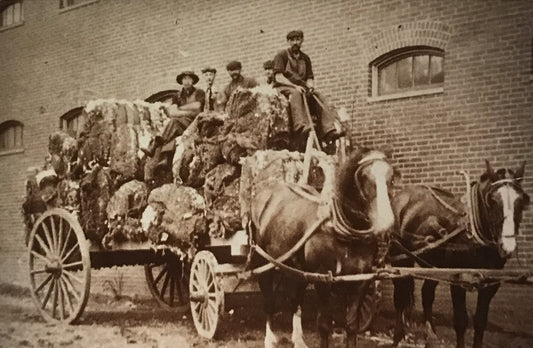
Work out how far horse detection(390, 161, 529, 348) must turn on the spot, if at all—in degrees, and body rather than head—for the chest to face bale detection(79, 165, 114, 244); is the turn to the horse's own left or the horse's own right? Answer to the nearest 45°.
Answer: approximately 135° to the horse's own right

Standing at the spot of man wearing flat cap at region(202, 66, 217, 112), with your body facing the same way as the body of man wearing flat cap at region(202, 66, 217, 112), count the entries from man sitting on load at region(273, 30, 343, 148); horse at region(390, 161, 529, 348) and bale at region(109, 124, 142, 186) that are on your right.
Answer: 1

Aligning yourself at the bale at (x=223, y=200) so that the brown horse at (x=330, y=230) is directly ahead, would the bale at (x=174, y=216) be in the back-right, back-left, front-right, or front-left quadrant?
back-right

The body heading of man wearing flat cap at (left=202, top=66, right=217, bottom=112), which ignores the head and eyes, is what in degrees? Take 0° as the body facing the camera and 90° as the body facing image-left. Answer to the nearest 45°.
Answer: approximately 0°

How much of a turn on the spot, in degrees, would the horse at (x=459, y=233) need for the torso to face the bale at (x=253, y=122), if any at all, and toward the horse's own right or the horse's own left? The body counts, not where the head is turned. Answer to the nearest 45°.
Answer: approximately 135° to the horse's own right

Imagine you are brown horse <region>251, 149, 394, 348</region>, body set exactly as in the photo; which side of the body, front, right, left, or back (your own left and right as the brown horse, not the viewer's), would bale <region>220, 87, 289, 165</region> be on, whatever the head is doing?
back
